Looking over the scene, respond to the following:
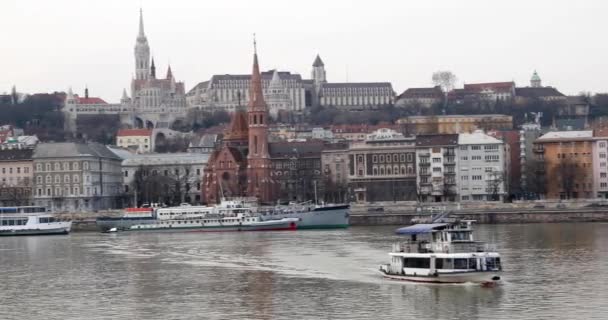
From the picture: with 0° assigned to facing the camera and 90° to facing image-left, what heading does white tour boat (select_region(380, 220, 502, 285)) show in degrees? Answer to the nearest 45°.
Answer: approximately 315°
